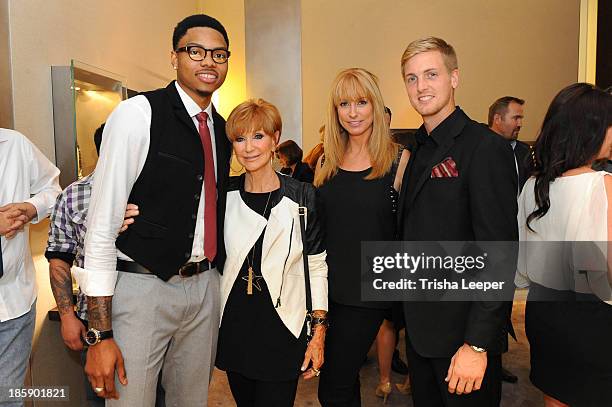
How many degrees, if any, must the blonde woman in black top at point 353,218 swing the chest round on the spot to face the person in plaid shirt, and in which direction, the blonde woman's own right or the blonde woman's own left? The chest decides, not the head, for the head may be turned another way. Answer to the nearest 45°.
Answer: approximately 90° to the blonde woman's own right

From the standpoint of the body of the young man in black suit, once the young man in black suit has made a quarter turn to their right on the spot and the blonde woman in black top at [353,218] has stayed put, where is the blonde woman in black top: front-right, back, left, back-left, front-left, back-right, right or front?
front

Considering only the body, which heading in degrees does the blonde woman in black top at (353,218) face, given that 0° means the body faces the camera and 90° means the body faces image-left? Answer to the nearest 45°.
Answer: approximately 0°

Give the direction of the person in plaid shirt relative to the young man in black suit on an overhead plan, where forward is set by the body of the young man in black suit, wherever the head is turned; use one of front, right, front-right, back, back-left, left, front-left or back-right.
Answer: front-right

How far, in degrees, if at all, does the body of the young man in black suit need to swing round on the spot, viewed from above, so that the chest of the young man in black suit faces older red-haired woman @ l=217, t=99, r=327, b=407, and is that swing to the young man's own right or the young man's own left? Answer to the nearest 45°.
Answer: approximately 45° to the young man's own right

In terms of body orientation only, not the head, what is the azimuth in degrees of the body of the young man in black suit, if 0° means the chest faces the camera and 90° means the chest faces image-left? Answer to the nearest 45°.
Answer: approximately 45°
